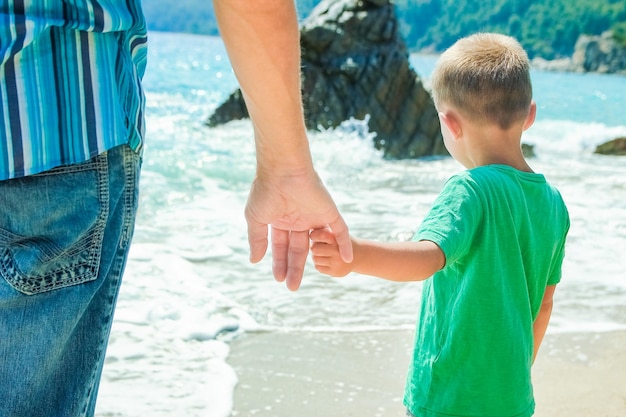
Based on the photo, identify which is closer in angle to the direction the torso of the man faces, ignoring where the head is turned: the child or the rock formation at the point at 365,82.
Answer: the rock formation

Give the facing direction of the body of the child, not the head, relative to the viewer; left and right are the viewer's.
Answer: facing away from the viewer and to the left of the viewer

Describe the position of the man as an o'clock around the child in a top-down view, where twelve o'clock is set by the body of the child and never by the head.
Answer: The man is roughly at 9 o'clock from the child.

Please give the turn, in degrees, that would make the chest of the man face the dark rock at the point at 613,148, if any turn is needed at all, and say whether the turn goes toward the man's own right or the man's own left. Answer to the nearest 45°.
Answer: approximately 45° to the man's own right

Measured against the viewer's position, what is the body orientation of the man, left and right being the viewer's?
facing away from the viewer

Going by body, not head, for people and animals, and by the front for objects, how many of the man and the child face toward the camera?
0

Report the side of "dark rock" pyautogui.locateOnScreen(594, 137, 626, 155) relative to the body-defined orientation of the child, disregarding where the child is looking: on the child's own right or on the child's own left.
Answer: on the child's own right

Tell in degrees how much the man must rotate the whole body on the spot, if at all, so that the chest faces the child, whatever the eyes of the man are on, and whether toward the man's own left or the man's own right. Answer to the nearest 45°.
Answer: approximately 45° to the man's own right

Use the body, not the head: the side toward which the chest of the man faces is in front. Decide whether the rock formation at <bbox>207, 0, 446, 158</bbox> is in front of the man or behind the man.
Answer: in front

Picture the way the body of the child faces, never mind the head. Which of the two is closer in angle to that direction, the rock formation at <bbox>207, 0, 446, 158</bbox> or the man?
the rock formation

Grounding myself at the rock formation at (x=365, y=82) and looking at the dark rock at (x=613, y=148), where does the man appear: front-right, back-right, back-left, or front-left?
back-right

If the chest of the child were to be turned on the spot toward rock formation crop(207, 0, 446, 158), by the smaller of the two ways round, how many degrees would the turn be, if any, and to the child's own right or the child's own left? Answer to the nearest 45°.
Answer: approximately 45° to the child's own right
